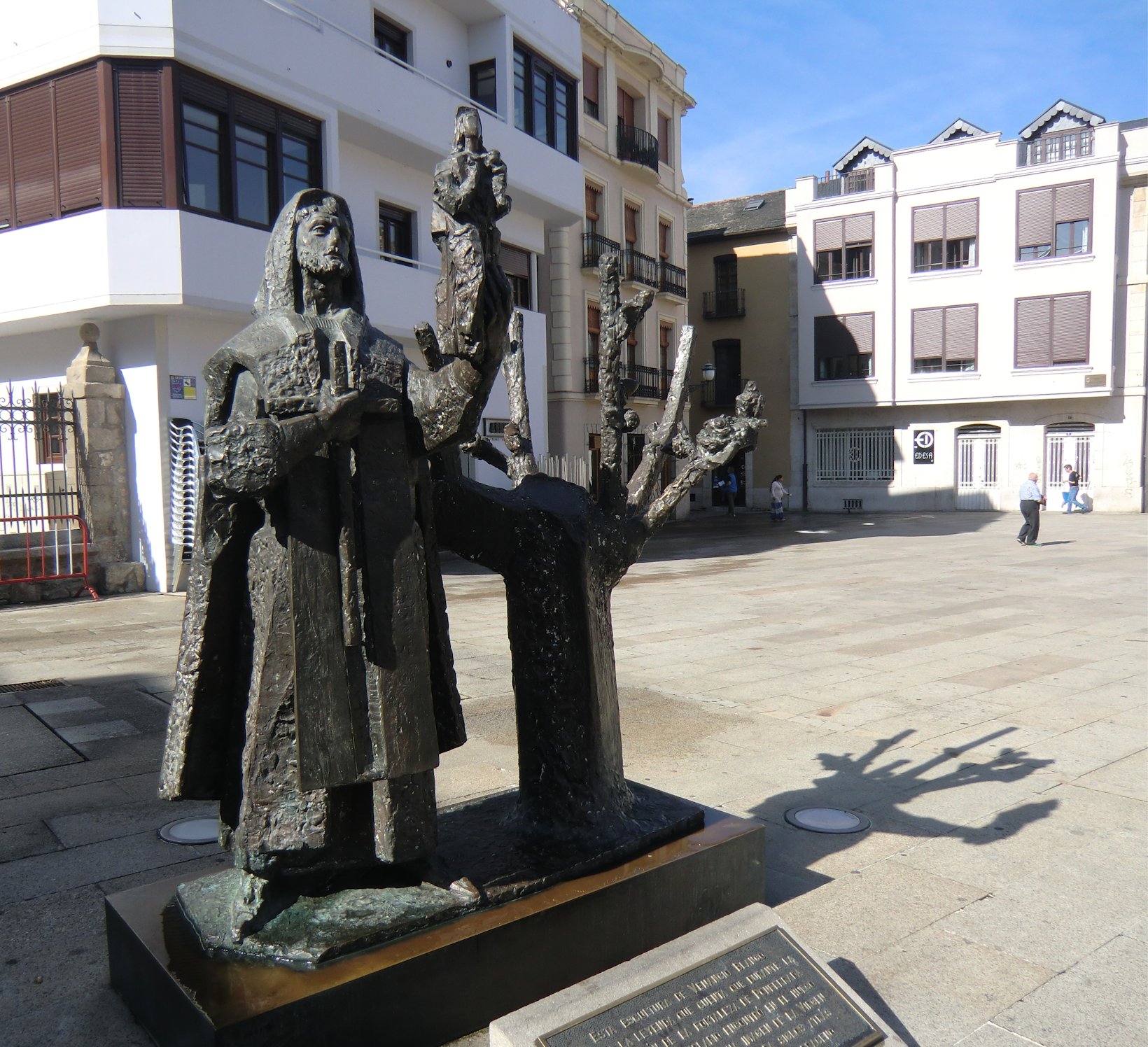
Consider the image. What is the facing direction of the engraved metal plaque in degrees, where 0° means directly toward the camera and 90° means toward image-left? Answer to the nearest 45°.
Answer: approximately 315°

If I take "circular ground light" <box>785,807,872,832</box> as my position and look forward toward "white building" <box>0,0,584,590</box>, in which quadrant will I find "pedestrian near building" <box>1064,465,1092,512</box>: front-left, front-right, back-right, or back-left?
front-right

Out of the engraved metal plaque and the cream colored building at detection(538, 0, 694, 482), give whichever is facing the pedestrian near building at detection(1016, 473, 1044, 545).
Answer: the cream colored building

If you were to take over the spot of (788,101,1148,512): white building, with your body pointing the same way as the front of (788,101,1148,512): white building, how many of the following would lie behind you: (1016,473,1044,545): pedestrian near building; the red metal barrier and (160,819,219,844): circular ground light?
0

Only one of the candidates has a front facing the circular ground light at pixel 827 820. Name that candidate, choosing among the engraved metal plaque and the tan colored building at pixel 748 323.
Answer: the tan colored building

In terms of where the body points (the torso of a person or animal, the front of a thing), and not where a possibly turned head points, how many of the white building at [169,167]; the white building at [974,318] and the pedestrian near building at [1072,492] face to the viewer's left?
1

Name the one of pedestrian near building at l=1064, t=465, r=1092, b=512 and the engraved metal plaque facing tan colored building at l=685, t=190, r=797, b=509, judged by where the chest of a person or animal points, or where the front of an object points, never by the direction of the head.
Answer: the pedestrian near building

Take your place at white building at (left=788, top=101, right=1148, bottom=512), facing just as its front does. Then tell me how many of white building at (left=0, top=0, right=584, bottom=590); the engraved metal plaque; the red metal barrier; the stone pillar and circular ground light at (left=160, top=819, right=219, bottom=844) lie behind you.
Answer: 0

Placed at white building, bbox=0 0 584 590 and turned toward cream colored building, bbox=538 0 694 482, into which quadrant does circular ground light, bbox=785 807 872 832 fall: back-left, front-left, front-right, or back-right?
back-right

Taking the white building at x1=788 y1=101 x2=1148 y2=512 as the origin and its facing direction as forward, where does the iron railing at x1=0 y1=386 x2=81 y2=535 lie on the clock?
The iron railing is roughly at 1 o'clock from the white building.

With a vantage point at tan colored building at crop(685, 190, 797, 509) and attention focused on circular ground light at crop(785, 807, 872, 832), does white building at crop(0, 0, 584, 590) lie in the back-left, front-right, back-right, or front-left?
front-right

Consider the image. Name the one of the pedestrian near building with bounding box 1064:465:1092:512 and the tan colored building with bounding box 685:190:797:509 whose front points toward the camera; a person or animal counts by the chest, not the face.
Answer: the tan colored building

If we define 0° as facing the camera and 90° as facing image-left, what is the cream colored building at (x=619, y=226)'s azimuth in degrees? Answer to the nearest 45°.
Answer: approximately 315°

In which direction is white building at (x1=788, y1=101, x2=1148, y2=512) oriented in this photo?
toward the camera

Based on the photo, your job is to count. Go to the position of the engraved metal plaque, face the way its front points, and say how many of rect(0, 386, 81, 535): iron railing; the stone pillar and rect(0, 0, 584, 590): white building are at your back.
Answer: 3

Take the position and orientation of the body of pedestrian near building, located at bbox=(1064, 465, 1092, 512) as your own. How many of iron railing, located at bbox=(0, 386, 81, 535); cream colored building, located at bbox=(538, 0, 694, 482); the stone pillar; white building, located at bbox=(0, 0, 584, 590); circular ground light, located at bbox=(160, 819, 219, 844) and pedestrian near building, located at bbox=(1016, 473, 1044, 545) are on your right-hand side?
0

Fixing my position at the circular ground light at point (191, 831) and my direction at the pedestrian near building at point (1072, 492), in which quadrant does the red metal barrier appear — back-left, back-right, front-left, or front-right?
front-left

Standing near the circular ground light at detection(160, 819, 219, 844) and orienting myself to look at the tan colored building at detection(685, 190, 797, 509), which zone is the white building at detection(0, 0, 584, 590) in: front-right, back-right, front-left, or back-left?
front-left

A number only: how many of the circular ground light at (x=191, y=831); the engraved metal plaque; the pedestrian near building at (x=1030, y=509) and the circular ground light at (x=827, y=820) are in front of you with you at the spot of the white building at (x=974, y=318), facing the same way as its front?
4

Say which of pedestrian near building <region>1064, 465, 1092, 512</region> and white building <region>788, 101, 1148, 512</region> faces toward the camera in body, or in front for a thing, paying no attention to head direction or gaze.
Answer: the white building

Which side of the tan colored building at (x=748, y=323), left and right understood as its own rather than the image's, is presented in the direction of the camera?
front

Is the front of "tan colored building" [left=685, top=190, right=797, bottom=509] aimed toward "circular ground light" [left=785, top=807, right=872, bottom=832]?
yes
